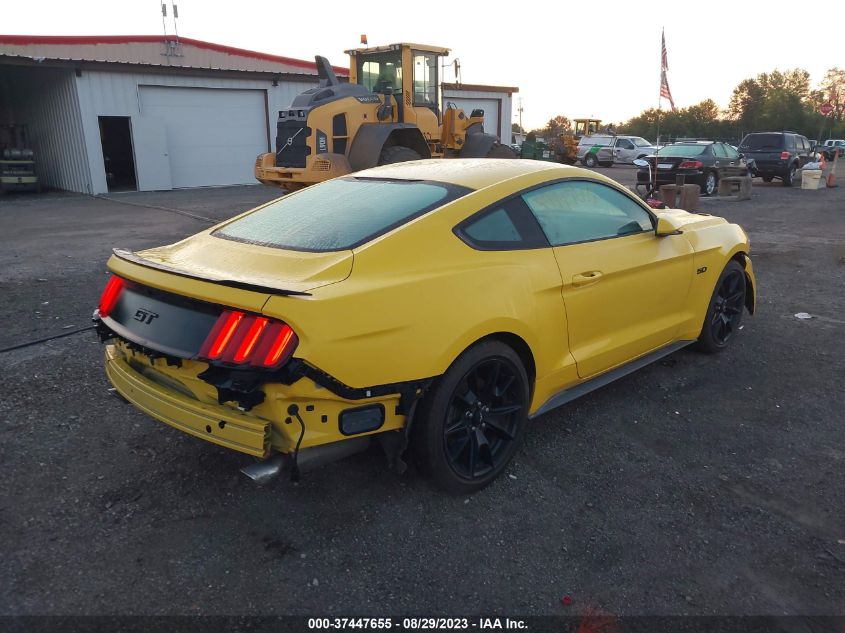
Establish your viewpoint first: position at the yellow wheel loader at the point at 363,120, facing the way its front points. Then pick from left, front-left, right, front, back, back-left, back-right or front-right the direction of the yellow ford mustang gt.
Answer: back-right

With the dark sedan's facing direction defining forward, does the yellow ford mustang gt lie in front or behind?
behind

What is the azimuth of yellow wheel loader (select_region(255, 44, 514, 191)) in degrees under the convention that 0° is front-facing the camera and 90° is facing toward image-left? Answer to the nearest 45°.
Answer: approximately 225°

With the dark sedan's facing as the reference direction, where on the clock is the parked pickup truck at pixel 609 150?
The parked pickup truck is roughly at 10 o'clock from the dark sedan.

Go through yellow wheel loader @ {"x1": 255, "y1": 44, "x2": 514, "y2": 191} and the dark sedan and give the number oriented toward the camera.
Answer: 0

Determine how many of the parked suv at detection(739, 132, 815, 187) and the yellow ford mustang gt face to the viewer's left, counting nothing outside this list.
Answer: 0

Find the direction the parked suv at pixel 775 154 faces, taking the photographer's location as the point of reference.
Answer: facing away from the viewer and to the right of the viewer

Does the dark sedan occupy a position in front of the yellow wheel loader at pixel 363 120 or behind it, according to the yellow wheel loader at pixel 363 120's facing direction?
in front

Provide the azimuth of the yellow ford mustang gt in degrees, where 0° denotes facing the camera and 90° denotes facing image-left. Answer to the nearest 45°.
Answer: approximately 225°

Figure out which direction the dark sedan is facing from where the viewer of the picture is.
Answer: facing away from the viewer and to the right of the viewer

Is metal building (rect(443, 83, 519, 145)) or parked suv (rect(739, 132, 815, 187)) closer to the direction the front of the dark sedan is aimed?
the parked suv

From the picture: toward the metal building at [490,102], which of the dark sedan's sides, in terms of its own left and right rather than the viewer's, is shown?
left

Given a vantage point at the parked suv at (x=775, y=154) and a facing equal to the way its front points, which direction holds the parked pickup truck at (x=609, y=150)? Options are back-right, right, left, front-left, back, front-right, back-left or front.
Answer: left

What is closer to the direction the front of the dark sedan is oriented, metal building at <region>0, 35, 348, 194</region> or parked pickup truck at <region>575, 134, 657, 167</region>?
the parked pickup truck
